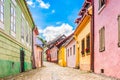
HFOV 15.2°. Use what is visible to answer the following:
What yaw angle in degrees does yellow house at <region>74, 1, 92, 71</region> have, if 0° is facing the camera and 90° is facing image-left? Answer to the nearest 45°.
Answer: approximately 45°

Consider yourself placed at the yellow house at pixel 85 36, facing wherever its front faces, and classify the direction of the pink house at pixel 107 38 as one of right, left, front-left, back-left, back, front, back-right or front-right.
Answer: front-left

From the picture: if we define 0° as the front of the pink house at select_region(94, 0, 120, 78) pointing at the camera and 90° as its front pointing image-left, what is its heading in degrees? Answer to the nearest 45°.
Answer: approximately 45°

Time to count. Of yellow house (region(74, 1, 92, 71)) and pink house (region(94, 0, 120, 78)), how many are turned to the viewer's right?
0

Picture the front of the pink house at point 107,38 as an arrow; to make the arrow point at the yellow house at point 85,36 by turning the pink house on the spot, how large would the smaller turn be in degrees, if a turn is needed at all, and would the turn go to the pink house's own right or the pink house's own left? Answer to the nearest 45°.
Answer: approximately 135° to the pink house's own right
